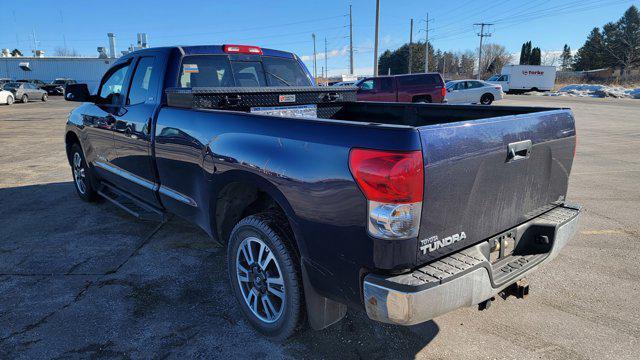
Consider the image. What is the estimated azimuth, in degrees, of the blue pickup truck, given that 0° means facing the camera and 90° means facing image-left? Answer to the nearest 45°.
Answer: approximately 135°

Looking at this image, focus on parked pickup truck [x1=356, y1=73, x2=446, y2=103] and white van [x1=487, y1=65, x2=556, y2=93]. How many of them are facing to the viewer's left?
2

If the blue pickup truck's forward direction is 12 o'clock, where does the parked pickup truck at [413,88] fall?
The parked pickup truck is roughly at 2 o'clock from the blue pickup truck.

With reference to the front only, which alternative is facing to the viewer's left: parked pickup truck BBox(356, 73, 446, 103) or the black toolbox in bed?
the parked pickup truck

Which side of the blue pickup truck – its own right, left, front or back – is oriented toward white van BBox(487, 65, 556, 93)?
right

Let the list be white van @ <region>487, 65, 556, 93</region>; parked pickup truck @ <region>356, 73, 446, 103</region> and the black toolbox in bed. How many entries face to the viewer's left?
2

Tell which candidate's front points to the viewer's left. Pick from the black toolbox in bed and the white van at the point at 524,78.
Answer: the white van

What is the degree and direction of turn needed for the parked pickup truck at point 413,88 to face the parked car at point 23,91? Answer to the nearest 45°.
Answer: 0° — it already faces it

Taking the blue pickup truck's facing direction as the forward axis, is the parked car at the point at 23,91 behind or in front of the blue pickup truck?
in front

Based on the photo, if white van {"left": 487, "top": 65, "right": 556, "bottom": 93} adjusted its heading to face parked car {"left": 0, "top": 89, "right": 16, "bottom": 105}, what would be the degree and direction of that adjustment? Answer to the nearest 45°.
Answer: approximately 45° to its left

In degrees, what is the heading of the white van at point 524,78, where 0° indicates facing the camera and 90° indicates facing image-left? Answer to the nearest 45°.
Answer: approximately 90°

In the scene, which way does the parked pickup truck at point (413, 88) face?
to the viewer's left

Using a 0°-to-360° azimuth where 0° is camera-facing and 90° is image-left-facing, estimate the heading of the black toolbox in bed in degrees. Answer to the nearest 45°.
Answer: approximately 315°
